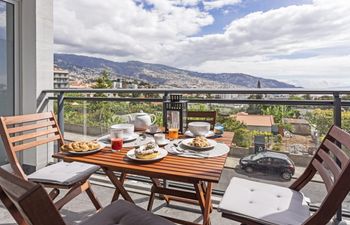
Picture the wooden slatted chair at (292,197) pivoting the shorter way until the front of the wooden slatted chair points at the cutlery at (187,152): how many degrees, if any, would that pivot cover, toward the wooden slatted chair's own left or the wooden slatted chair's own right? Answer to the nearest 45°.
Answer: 0° — it already faces it

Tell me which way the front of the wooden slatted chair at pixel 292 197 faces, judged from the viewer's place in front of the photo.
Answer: facing to the left of the viewer

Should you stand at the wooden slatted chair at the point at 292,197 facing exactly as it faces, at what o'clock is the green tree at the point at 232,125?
The green tree is roughly at 2 o'clock from the wooden slatted chair.

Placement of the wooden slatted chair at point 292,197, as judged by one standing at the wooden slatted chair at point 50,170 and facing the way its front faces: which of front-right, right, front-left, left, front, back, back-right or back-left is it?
front

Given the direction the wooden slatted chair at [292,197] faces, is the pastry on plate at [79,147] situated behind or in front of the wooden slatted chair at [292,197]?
in front

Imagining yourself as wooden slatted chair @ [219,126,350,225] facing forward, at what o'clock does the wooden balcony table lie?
The wooden balcony table is roughly at 11 o'clock from the wooden slatted chair.

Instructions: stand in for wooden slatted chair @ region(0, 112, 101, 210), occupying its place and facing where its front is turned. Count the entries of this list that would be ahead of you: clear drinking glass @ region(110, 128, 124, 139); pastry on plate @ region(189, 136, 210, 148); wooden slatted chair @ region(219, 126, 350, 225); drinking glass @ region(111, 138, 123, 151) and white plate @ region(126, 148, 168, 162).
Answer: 5

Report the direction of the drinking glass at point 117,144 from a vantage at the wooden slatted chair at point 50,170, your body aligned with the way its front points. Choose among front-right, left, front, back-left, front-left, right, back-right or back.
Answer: front

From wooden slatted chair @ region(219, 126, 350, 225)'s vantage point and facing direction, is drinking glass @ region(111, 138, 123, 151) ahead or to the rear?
ahead

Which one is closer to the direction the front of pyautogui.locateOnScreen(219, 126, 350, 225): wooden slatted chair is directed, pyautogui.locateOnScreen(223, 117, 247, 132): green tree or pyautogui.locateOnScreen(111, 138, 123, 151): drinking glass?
the drinking glass

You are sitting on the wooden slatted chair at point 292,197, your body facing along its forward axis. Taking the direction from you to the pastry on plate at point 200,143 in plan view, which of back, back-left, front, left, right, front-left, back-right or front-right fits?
front

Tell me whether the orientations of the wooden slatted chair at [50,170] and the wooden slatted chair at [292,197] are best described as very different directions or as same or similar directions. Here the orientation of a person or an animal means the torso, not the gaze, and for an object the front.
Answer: very different directions

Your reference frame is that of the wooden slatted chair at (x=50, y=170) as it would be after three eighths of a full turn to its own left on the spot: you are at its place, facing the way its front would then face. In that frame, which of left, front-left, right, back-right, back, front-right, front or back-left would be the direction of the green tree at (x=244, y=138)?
right

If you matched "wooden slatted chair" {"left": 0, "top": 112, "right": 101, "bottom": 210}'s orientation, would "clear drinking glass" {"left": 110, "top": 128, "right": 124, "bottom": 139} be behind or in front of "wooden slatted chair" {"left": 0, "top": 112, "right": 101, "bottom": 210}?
in front

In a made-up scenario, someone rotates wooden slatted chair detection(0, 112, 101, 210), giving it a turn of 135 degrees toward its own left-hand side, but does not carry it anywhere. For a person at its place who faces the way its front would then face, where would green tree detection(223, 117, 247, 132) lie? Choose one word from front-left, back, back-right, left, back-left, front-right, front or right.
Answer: right

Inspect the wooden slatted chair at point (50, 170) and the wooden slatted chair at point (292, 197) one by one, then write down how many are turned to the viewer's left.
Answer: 1

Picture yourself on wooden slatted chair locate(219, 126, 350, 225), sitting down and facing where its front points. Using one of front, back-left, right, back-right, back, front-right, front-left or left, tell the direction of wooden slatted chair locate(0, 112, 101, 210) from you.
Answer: front

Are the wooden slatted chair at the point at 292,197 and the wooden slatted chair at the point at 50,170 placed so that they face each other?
yes

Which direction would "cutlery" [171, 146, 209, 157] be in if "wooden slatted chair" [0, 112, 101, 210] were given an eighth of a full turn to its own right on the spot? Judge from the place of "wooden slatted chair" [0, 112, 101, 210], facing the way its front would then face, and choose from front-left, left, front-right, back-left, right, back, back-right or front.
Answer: front-left
